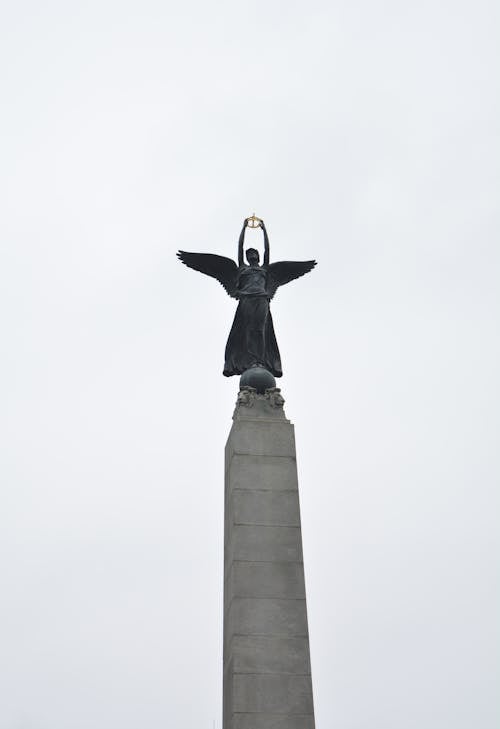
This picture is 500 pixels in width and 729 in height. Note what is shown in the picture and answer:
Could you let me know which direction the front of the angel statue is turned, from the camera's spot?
facing the viewer
